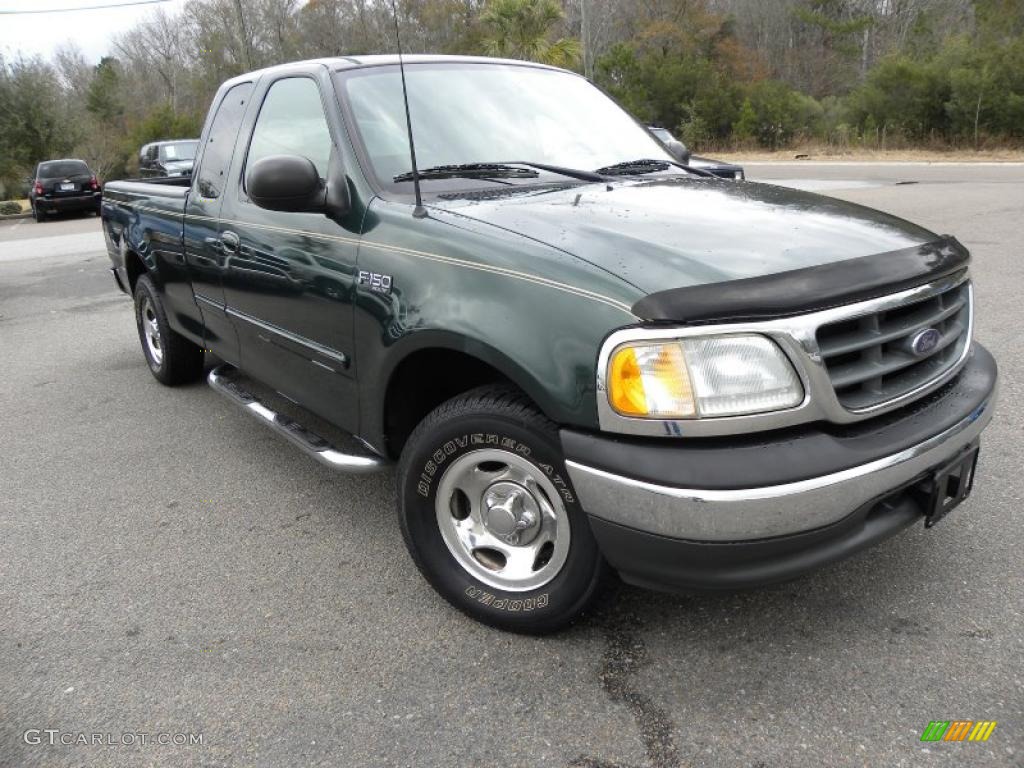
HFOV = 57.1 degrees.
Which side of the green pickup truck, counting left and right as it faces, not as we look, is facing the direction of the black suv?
back

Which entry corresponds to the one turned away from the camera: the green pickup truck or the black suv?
the black suv

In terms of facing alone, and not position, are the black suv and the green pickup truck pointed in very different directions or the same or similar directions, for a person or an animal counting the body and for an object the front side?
very different directions

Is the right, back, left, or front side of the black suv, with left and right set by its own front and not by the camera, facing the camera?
back

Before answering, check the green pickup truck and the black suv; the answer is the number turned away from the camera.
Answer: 1

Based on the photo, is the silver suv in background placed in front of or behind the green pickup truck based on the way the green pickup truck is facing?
behind

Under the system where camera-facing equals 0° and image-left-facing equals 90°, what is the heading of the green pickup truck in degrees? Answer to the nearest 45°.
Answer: approximately 315°

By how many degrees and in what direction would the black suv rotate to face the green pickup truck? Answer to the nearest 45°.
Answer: approximately 180°
